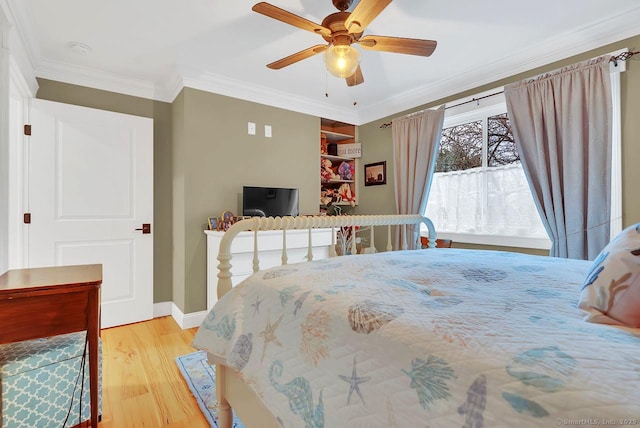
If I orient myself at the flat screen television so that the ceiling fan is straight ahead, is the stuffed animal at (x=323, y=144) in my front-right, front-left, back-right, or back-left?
back-left

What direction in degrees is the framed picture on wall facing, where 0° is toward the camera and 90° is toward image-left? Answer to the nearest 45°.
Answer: approximately 45°

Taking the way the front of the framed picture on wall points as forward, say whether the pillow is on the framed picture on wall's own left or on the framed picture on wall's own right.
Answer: on the framed picture on wall's own left

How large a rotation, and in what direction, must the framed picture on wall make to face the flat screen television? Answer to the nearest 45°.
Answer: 0° — it already faces it

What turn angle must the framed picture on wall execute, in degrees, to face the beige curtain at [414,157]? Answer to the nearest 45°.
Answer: approximately 90° to its left

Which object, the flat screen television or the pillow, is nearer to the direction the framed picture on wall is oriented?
the flat screen television

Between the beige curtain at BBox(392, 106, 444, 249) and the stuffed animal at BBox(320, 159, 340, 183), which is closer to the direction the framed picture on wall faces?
the stuffed animal

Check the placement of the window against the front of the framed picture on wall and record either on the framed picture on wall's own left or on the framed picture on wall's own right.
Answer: on the framed picture on wall's own left
